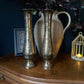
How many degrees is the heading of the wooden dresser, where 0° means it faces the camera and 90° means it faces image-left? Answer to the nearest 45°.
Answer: approximately 0°
